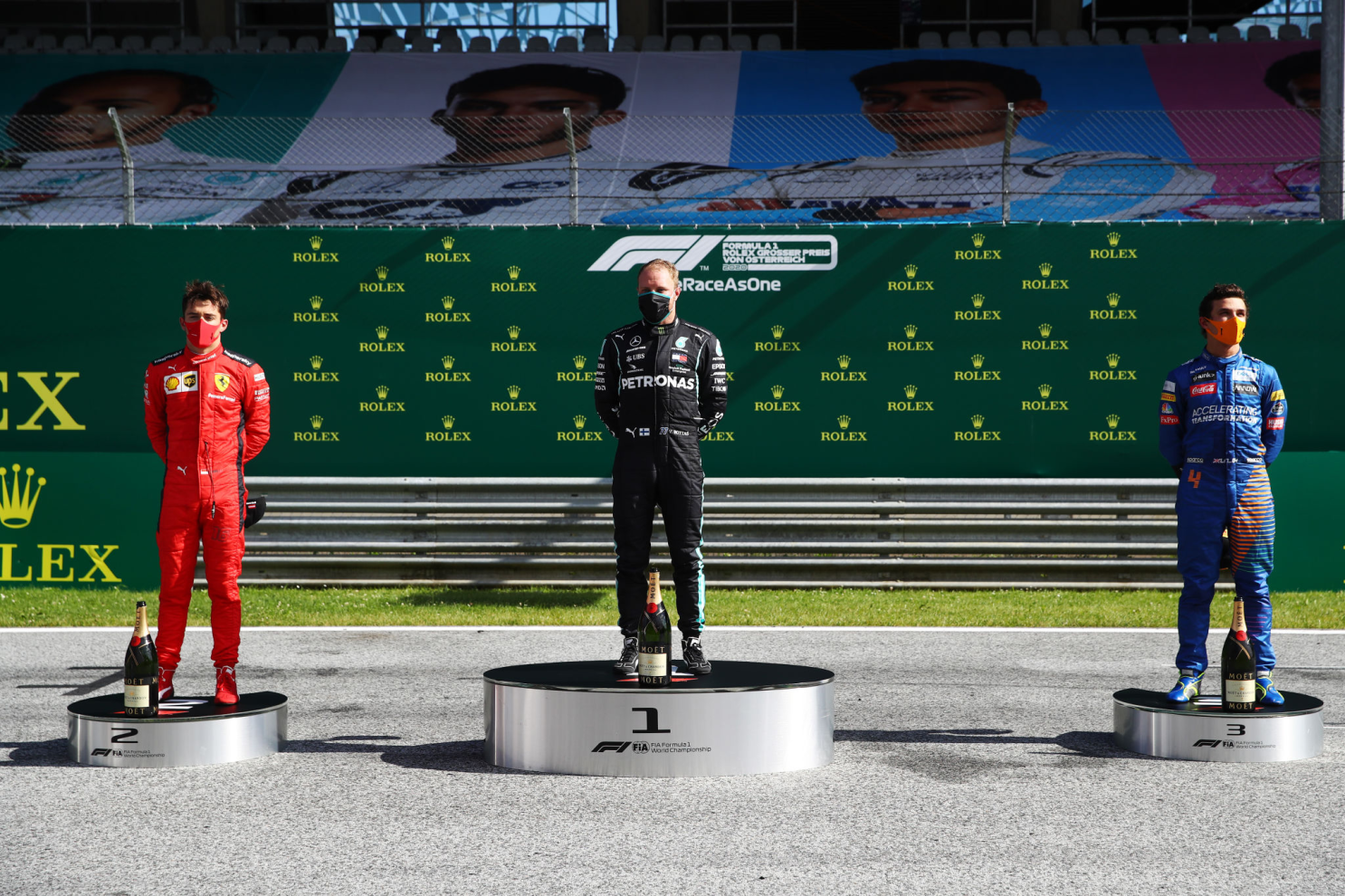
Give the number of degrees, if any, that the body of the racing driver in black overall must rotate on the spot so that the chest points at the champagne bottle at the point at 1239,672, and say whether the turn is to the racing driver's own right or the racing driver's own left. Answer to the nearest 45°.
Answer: approximately 90° to the racing driver's own left

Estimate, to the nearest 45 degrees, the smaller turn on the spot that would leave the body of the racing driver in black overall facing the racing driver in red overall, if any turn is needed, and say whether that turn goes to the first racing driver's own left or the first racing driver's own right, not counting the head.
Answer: approximately 90° to the first racing driver's own right

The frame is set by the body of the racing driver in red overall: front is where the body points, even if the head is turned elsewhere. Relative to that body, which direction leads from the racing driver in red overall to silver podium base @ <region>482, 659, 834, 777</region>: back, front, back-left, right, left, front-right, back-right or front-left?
front-left

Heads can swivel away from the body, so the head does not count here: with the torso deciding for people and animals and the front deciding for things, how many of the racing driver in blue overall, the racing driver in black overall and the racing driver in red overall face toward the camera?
3

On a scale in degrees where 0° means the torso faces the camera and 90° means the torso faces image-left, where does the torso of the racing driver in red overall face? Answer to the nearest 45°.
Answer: approximately 0°

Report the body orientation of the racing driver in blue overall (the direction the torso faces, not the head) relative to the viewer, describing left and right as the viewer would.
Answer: facing the viewer

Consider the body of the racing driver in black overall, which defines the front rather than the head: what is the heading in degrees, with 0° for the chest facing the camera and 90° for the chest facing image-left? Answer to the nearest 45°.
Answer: approximately 0°

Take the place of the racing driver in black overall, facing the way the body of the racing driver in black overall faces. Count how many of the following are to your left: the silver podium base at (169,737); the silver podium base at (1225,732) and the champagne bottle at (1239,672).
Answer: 2
